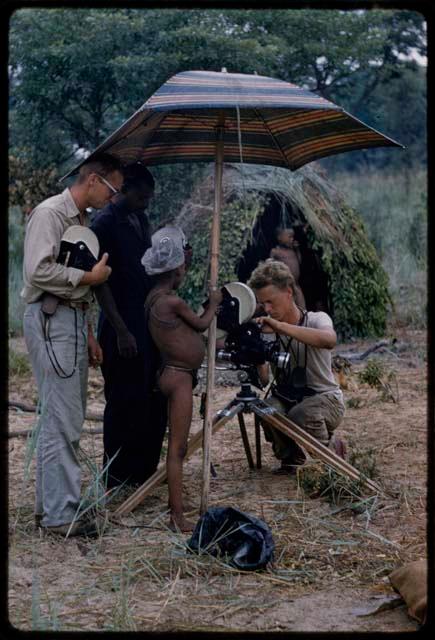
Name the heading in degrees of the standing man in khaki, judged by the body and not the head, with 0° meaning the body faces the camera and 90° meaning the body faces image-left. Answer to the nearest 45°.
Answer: approximately 270°

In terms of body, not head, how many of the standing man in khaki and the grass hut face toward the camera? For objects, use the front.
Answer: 1

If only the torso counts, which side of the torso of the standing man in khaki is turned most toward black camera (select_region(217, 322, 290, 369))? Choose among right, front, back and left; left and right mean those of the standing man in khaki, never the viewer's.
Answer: front

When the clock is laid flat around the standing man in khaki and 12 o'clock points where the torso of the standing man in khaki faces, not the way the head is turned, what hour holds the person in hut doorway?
The person in hut doorway is roughly at 10 o'clock from the standing man in khaki.

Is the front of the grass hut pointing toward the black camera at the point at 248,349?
yes

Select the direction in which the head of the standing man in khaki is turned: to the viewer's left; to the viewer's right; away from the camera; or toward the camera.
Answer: to the viewer's right

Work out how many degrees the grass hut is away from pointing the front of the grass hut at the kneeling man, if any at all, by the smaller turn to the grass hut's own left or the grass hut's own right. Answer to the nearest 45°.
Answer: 0° — it already faces them
